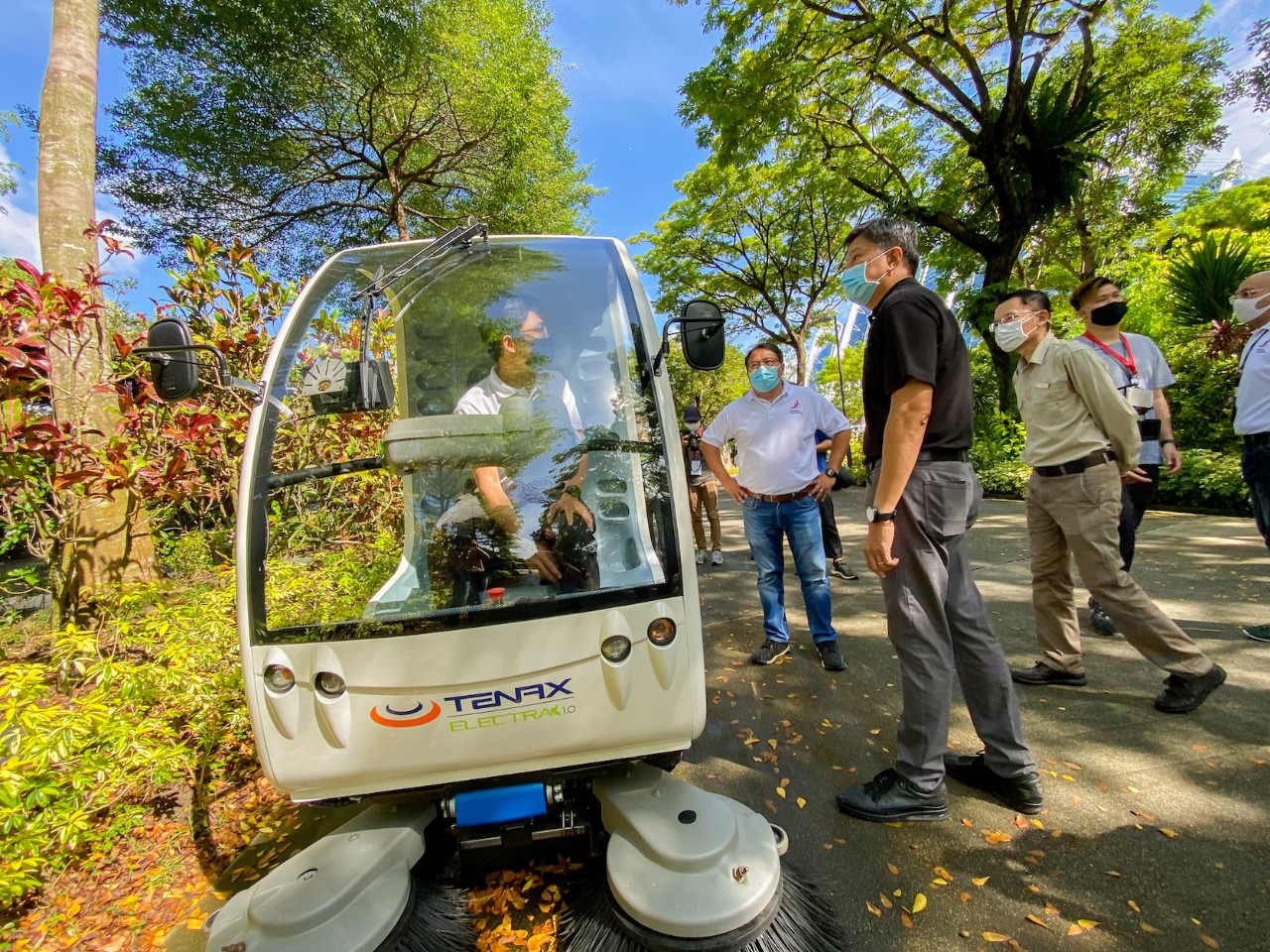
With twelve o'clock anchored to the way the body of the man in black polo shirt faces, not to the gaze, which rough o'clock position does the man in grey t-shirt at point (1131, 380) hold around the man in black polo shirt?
The man in grey t-shirt is roughly at 4 o'clock from the man in black polo shirt.

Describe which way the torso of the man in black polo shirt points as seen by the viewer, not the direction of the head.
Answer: to the viewer's left

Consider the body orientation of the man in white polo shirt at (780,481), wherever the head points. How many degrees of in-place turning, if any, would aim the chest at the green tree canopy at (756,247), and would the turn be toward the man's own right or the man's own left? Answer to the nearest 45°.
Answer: approximately 180°

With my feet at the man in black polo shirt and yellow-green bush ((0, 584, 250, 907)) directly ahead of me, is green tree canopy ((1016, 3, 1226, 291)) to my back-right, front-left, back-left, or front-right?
back-right

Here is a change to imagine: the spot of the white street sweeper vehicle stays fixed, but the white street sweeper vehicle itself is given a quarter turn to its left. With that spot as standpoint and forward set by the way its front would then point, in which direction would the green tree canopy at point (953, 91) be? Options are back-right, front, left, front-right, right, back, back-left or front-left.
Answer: front-left

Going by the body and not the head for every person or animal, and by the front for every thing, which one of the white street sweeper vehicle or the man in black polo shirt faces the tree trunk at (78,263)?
the man in black polo shirt

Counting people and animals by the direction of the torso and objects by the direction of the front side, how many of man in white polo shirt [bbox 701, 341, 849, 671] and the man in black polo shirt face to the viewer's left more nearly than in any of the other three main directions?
1

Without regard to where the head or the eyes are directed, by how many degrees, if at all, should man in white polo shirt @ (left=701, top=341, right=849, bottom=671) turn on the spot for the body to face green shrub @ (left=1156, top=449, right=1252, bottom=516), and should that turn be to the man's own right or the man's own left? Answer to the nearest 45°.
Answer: approximately 135° to the man's own left

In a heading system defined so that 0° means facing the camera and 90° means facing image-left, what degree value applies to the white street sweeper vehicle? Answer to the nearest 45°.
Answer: approximately 0°

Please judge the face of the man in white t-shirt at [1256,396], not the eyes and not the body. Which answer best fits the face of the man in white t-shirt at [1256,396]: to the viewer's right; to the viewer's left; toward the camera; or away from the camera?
to the viewer's left

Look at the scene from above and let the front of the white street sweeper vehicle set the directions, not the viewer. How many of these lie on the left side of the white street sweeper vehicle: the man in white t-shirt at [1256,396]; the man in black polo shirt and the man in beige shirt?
3

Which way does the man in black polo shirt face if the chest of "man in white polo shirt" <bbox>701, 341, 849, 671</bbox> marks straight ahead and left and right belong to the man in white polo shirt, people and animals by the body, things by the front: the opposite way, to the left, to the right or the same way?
to the right

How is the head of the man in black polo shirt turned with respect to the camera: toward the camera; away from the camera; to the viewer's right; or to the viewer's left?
to the viewer's left
